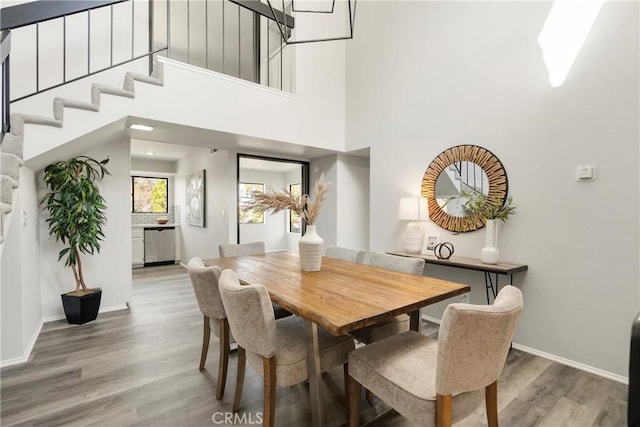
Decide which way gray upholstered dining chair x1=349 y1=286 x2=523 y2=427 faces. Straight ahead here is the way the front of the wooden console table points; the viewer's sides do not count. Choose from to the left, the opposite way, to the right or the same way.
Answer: to the right

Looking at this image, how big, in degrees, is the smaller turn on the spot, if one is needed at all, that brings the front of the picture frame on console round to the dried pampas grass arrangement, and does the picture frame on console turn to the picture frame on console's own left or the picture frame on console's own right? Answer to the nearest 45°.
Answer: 0° — it already faces it

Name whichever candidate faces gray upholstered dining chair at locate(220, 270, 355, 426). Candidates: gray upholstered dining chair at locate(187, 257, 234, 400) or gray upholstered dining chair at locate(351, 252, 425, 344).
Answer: gray upholstered dining chair at locate(351, 252, 425, 344)

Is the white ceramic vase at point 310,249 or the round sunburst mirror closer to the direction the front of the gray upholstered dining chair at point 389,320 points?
the white ceramic vase

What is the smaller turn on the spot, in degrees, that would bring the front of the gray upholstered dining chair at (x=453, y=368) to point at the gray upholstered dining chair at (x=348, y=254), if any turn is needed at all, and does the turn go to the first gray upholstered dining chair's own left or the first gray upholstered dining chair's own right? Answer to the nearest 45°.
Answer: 0° — it already faces it

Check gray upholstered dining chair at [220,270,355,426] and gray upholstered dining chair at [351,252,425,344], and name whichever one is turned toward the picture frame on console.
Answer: gray upholstered dining chair at [220,270,355,426]

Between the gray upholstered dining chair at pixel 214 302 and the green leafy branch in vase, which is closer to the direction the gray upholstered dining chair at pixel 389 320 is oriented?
the gray upholstered dining chair

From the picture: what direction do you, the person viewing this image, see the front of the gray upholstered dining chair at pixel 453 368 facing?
facing away from the viewer and to the left of the viewer

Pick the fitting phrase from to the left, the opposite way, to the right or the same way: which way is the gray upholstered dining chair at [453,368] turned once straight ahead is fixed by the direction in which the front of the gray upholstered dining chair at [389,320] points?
to the right

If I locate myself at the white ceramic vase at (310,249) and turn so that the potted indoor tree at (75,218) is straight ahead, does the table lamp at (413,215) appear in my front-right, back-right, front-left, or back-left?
back-right

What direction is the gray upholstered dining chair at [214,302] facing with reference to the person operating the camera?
facing away from the viewer and to the right of the viewer

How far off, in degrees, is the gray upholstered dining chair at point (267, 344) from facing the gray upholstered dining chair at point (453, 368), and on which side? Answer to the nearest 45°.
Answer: approximately 90° to its right
